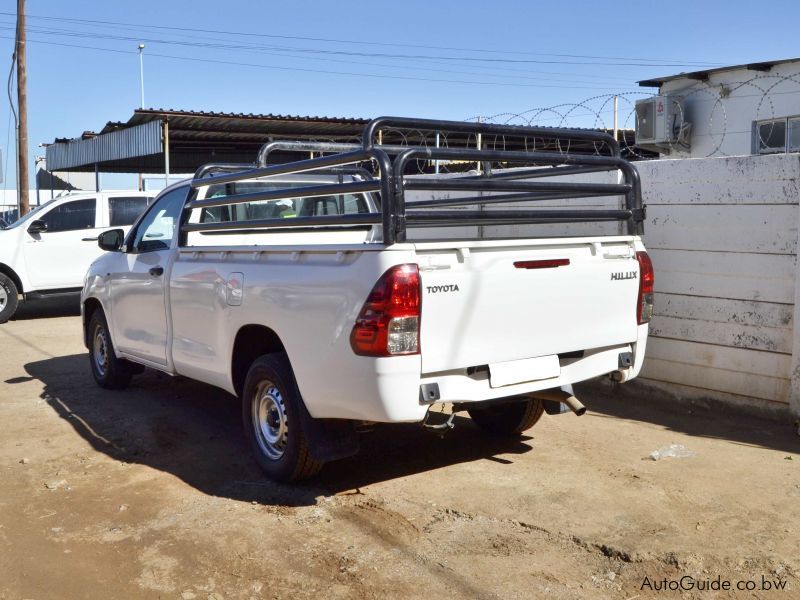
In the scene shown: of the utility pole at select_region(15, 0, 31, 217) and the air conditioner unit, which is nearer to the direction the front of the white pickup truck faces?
the utility pole

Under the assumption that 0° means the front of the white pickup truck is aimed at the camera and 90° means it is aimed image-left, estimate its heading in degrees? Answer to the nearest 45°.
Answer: approximately 135°

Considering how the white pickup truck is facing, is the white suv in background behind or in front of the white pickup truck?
in front

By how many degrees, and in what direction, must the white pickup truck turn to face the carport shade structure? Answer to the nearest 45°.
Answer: approximately 45° to its right

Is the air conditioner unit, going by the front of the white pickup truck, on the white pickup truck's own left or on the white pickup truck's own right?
on the white pickup truck's own right

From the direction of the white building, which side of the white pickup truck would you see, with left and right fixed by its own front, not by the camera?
right

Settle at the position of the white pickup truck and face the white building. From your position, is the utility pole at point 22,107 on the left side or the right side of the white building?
left

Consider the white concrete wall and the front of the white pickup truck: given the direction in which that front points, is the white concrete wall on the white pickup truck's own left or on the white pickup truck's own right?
on the white pickup truck's own right
